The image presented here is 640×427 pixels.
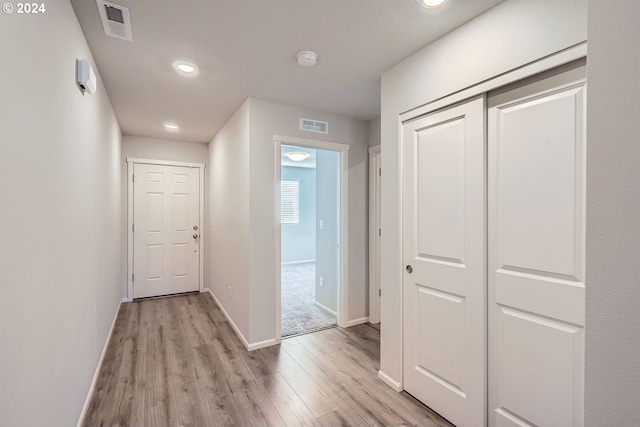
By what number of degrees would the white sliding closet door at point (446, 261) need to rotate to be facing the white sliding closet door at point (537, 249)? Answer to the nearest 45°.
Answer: approximately 90° to its left

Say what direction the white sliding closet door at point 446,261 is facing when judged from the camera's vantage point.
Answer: facing the viewer and to the left of the viewer

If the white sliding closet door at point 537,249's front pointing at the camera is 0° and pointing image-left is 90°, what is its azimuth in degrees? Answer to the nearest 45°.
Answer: approximately 45°

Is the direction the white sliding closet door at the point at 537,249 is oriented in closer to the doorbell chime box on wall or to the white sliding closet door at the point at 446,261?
the doorbell chime box on wall

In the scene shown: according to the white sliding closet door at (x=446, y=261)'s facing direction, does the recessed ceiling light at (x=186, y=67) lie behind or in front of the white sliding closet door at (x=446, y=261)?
in front

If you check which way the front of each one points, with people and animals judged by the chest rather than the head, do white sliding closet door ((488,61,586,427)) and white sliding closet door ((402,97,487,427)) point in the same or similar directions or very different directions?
same or similar directions

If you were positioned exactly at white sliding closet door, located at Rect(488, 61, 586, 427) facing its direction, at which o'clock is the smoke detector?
The smoke detector is roughly at 1 o'clock from the white sliding closet door.

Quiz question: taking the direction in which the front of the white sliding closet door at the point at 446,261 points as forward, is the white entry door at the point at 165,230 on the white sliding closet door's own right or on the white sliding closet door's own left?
on the white sliding closet door's own right

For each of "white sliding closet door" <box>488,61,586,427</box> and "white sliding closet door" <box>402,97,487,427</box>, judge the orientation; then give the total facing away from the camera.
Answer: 0

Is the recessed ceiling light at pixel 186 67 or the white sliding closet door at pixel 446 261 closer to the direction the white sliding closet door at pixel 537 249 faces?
the recessed ceiling light

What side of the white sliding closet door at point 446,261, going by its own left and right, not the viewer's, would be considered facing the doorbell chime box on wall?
front
